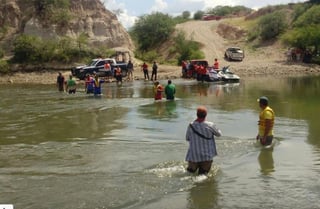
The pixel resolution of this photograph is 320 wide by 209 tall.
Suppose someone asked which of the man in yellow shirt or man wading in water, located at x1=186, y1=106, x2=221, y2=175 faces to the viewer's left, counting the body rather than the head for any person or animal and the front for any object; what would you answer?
the man in yellow shirt

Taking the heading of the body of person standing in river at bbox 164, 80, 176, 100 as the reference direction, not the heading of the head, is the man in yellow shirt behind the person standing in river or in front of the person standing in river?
behind

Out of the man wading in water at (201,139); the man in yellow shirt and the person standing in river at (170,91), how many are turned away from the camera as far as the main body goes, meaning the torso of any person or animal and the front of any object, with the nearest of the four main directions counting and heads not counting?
2

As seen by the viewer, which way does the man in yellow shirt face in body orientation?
to the viewer's left

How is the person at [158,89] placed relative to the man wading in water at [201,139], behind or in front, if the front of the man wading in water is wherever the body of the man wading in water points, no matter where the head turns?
in front

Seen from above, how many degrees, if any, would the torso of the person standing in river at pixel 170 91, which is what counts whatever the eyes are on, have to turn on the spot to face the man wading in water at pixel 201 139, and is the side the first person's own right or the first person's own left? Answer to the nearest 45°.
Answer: approximately 180°

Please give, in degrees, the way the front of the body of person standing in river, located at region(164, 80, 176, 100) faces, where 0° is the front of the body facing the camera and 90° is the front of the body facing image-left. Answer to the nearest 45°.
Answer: approximately 180°

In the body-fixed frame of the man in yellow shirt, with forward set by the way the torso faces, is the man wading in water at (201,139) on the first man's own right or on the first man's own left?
on the first man's own left

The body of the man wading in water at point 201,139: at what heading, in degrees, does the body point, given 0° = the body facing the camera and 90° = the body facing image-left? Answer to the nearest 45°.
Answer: approximately 180°
